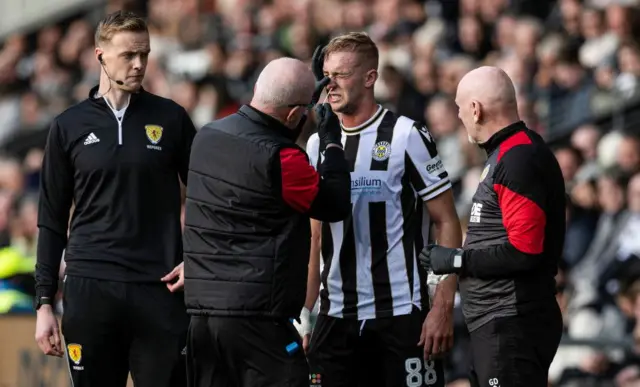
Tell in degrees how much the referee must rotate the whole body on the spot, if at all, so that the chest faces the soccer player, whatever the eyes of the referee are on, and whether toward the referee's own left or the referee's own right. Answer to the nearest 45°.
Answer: approximately 90° to the referee's own left

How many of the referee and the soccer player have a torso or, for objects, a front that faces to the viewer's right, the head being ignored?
0

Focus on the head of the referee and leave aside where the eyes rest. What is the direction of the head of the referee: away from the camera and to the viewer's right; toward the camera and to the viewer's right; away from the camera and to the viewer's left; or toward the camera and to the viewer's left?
toward the camera and to the viewer's right

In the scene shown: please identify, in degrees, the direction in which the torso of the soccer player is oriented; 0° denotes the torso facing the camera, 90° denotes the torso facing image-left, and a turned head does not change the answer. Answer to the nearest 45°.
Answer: approximately 45°

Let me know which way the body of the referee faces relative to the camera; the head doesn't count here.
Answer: toward the camera

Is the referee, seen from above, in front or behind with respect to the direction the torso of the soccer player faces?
in front
